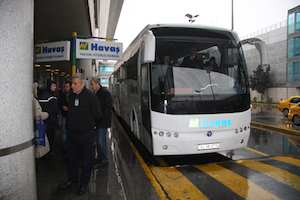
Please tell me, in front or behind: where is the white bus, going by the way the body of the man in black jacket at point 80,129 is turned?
behind

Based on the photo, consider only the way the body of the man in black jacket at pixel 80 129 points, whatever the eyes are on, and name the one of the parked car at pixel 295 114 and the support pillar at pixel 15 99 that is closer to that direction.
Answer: the support pillar

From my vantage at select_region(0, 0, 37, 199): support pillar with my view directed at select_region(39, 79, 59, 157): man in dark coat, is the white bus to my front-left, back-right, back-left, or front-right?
front-right

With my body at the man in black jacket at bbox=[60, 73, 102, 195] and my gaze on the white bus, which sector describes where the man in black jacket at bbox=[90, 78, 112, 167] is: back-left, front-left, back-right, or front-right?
front-left

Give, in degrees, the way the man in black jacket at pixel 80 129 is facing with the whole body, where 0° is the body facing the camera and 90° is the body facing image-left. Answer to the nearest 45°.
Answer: approximately 45°

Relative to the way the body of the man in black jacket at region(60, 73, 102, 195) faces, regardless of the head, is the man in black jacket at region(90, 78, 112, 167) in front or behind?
behind

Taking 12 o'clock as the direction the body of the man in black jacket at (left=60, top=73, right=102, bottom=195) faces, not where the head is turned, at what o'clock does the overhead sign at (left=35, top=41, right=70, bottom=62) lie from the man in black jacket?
The overhead sign is roughly at 4 o'clock from the man in black jacket.
